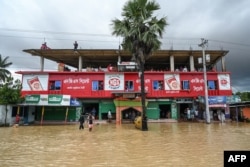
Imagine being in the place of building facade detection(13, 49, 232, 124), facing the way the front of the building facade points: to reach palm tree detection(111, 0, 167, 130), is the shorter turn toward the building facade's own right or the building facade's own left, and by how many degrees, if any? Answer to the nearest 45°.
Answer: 0° — it already faces it

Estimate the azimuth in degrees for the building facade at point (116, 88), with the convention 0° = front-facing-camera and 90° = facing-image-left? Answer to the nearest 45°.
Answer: approximately 0°

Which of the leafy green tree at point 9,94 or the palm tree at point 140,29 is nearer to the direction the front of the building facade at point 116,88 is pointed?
the palm tree

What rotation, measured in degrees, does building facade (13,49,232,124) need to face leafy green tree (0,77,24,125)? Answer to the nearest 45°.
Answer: approximately 45° to its right
